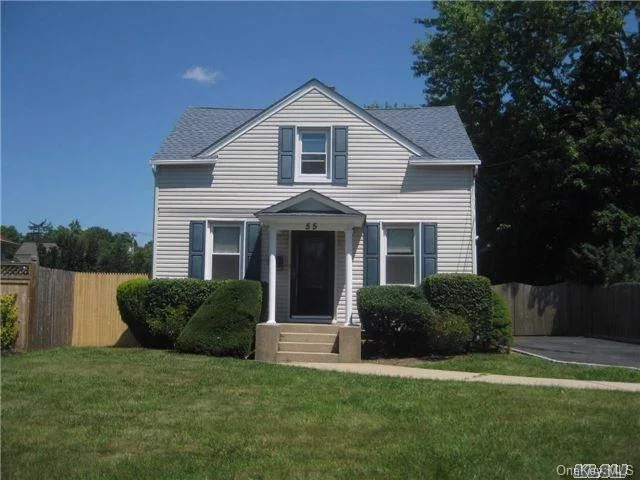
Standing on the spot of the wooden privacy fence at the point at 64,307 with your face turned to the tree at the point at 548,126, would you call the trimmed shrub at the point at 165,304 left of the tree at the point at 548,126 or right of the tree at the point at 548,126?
right

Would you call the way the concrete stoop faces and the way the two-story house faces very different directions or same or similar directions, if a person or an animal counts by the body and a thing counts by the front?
same or similar directions

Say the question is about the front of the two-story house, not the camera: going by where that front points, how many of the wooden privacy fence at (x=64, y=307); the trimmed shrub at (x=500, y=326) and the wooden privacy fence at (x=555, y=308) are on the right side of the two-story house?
1

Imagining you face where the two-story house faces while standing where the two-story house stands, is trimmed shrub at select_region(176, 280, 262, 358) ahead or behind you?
ahead

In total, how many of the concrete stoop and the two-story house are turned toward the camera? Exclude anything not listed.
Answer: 2

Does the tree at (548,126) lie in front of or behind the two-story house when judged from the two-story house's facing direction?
behind

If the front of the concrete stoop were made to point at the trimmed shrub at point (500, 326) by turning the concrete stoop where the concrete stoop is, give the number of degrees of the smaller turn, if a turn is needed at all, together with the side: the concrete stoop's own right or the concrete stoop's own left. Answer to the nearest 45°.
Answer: approximately 90° to the concrete stoop's own left

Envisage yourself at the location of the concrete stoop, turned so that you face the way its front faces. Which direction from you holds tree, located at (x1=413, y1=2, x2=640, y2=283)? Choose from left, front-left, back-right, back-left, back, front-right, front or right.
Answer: back-left

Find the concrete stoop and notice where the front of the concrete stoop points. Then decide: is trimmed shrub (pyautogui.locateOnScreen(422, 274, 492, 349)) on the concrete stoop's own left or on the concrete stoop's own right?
on the concrete stoop's own left

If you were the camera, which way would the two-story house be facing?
facing the viewer

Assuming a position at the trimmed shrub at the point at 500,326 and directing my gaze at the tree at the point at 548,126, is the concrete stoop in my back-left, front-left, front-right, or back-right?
back-left

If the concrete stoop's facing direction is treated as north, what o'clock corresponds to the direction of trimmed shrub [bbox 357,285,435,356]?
The trimmed shrub is roughly at 9 o'clock from the concrete stoop.

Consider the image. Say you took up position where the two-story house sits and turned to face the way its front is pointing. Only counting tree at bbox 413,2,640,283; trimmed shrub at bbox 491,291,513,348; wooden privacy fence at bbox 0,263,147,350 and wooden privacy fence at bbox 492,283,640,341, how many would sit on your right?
1

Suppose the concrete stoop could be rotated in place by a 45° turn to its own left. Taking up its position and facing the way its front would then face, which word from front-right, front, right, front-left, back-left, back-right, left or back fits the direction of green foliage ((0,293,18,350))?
back-right

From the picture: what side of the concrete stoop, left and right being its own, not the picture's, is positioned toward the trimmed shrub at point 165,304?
right

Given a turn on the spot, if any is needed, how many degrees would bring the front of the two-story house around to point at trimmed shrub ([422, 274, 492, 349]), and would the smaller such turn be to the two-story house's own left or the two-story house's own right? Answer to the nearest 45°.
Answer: approximately 45° to the two-story house's own left

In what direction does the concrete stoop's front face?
toward the camera
